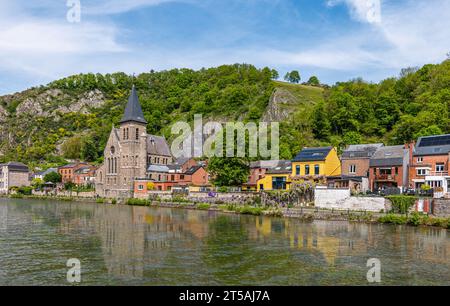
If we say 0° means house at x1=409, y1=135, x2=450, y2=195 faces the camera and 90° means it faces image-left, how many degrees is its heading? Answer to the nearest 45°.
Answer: approximately 0°

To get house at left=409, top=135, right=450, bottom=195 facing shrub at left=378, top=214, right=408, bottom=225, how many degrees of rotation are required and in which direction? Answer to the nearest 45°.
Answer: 0° — it already faces it

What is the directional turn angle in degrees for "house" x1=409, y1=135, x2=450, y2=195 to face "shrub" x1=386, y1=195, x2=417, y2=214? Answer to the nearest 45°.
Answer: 0° — it already faces it

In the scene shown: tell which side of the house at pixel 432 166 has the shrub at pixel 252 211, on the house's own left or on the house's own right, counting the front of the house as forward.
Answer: on the house's own right
